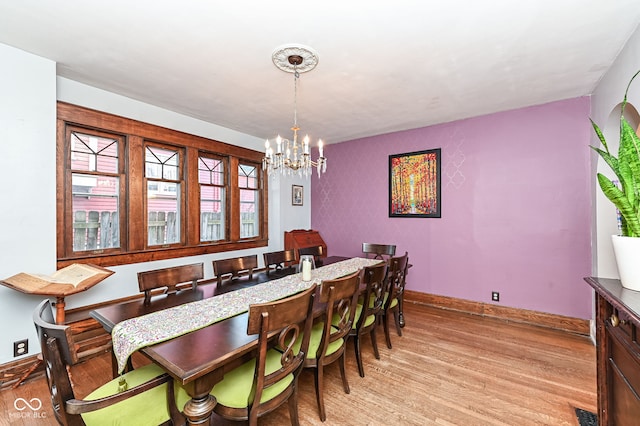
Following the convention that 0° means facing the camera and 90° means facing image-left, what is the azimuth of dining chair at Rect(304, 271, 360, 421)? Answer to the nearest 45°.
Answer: approximately 135°

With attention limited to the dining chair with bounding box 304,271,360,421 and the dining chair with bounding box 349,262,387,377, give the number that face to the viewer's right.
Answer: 0

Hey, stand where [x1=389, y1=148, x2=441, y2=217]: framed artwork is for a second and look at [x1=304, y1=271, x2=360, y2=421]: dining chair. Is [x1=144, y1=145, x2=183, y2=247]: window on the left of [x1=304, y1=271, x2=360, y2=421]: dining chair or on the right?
right

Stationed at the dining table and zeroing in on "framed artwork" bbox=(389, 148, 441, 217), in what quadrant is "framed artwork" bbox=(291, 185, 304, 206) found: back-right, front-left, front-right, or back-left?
front-left

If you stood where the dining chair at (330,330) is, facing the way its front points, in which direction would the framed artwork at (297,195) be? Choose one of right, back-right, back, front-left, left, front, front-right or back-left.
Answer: front-right

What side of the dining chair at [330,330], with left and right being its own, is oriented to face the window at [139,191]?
front

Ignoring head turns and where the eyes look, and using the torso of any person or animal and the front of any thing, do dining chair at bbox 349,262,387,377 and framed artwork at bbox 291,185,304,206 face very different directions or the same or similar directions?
very different directions

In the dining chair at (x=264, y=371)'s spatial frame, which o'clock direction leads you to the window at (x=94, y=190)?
The window is roughly at 12 o'clock from the dining chair.

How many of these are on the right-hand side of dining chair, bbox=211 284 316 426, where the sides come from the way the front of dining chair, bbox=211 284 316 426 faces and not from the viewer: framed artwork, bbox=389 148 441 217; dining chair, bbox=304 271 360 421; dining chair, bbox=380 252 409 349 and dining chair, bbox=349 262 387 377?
4

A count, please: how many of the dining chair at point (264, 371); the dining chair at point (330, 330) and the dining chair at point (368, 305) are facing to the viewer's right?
0

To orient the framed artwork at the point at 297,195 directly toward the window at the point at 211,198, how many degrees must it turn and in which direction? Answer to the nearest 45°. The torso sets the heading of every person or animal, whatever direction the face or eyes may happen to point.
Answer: approximately 90° to its right

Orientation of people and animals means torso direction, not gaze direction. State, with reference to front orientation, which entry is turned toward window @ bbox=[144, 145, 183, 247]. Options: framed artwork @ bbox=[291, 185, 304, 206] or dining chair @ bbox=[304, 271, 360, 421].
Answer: the dining chair

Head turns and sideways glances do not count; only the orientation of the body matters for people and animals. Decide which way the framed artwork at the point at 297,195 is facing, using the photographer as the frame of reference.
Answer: facing the viewer and to the right of the viewer

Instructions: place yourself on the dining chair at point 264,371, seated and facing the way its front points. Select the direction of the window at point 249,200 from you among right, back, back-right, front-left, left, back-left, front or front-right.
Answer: front-right

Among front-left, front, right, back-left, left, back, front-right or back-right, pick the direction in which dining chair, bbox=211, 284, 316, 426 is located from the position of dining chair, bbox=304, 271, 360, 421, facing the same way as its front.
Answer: left

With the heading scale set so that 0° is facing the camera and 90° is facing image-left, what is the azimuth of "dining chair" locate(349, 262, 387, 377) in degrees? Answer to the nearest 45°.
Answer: approximately 135°

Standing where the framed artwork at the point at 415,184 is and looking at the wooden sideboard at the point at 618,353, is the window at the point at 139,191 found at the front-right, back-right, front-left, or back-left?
front-right

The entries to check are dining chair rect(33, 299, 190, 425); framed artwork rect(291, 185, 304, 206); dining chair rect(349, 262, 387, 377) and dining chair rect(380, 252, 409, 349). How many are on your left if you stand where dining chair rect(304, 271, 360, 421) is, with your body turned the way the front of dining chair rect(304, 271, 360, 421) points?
1
